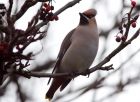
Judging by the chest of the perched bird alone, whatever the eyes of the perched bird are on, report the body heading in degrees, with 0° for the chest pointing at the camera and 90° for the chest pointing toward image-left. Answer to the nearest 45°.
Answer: approximately 315°
